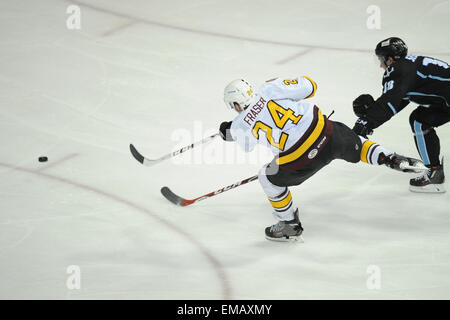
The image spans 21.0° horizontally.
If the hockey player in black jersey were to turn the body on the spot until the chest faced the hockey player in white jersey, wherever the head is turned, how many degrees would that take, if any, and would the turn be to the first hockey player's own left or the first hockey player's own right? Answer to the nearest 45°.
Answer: approximately 45° to the first hockey player's own left

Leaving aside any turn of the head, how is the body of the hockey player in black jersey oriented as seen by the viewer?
to the viewer's left

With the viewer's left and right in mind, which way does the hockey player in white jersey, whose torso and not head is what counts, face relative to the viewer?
facing away from the viewer and to the left of the viewer

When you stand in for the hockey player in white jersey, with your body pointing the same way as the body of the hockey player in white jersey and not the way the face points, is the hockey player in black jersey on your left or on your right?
on your right

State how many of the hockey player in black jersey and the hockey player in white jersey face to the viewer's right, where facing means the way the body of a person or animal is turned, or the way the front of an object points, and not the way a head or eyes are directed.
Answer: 0

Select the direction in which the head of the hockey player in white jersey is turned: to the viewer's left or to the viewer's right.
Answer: to the viewer's left
